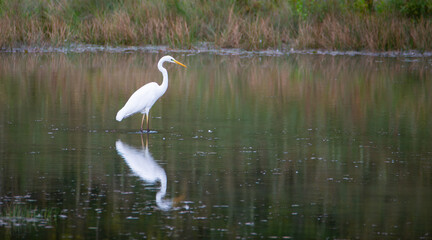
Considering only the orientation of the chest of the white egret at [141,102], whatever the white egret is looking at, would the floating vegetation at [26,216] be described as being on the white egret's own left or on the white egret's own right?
on the white egret's own right

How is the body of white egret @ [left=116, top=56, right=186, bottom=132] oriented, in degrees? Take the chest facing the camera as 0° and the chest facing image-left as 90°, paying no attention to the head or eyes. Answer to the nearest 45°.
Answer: approximately 270°
